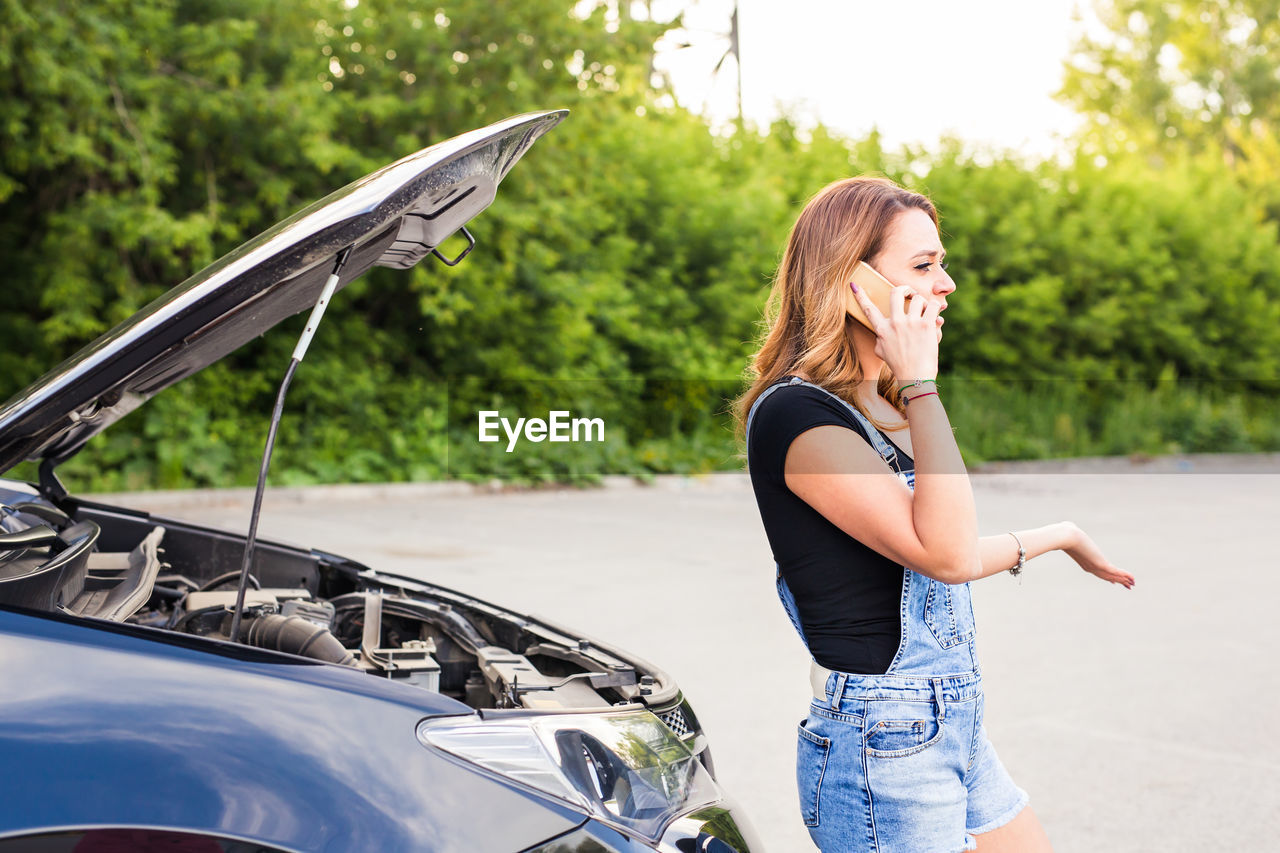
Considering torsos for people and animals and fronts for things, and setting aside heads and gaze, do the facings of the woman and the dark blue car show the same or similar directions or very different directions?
same or similar directions

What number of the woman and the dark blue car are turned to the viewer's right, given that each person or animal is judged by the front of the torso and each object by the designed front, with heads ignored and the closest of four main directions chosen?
2

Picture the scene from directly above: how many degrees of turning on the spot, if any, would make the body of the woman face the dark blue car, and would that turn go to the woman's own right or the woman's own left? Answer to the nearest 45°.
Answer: approximately 180°

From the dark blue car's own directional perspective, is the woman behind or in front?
in front

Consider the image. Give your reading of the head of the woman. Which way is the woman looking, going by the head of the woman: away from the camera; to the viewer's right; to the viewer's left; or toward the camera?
to the viewer's right

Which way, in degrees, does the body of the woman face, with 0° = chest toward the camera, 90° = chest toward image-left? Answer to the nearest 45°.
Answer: approximately 270°

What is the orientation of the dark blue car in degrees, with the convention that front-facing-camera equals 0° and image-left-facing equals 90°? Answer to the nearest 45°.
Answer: approximately 270°
